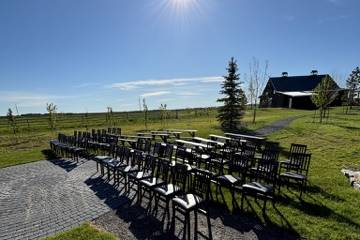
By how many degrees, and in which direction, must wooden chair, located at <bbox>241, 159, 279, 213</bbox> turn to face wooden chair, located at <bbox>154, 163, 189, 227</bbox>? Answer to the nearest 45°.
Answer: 0° — it already faces it

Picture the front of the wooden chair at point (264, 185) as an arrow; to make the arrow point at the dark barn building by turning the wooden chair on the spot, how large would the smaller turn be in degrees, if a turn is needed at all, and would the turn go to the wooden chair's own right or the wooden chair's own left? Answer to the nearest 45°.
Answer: approximately 135° to the wooden chair's own right

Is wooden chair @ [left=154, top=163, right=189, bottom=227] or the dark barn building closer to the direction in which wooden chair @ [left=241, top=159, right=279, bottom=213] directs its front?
the wooden chair

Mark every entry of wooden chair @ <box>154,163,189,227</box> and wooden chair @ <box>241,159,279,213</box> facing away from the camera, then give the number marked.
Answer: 0

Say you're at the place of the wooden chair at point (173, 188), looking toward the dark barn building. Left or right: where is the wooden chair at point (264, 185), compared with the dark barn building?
right

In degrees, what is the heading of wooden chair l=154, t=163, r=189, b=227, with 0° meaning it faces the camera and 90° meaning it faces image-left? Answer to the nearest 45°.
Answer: approximately 45°
